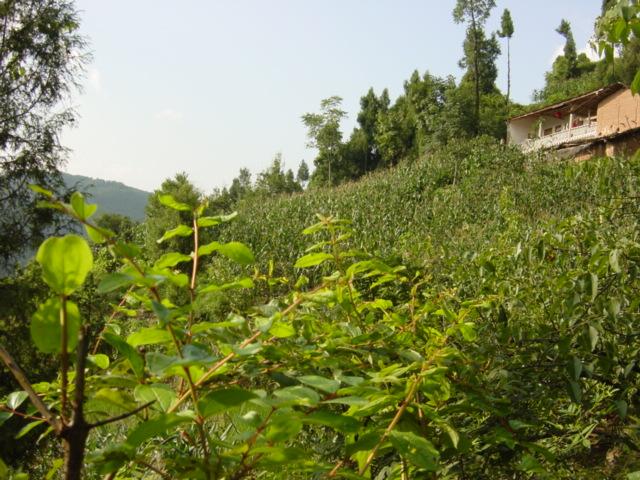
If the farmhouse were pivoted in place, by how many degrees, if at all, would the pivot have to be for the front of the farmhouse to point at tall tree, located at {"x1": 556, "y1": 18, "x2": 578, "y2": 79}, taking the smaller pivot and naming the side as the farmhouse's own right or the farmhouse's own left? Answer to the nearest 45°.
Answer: approximately 135° to the farmhouse's own right

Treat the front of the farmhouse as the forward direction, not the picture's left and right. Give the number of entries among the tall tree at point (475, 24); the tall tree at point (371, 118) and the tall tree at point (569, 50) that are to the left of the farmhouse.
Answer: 0

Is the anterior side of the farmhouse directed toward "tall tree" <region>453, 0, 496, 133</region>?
no

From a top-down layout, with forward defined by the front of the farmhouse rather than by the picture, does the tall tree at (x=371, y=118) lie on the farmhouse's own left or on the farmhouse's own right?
on the farmhouse's own right

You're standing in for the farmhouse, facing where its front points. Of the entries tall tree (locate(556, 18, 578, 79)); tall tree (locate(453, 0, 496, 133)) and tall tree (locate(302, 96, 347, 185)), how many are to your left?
0

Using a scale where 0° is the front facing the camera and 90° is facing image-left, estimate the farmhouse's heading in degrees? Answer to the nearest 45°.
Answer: approximately 45°

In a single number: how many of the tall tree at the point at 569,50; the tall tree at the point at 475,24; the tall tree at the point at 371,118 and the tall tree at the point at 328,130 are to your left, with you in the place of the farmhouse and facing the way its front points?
0

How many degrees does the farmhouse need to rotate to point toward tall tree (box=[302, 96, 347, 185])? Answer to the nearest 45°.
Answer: approximately 90° to its right

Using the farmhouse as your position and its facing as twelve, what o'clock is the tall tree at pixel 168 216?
The tall tree is roughly at 12 o'clock from the farmhouse.
